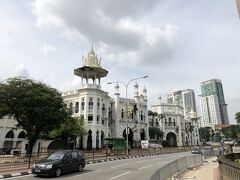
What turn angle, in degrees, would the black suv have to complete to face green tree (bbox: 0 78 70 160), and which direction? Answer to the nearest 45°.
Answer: approximately 135° to its right

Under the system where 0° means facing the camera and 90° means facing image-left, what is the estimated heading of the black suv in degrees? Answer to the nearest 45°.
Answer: approximately 45°

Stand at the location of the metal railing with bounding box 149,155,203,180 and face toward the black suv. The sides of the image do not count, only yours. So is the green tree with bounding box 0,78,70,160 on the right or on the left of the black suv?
right
